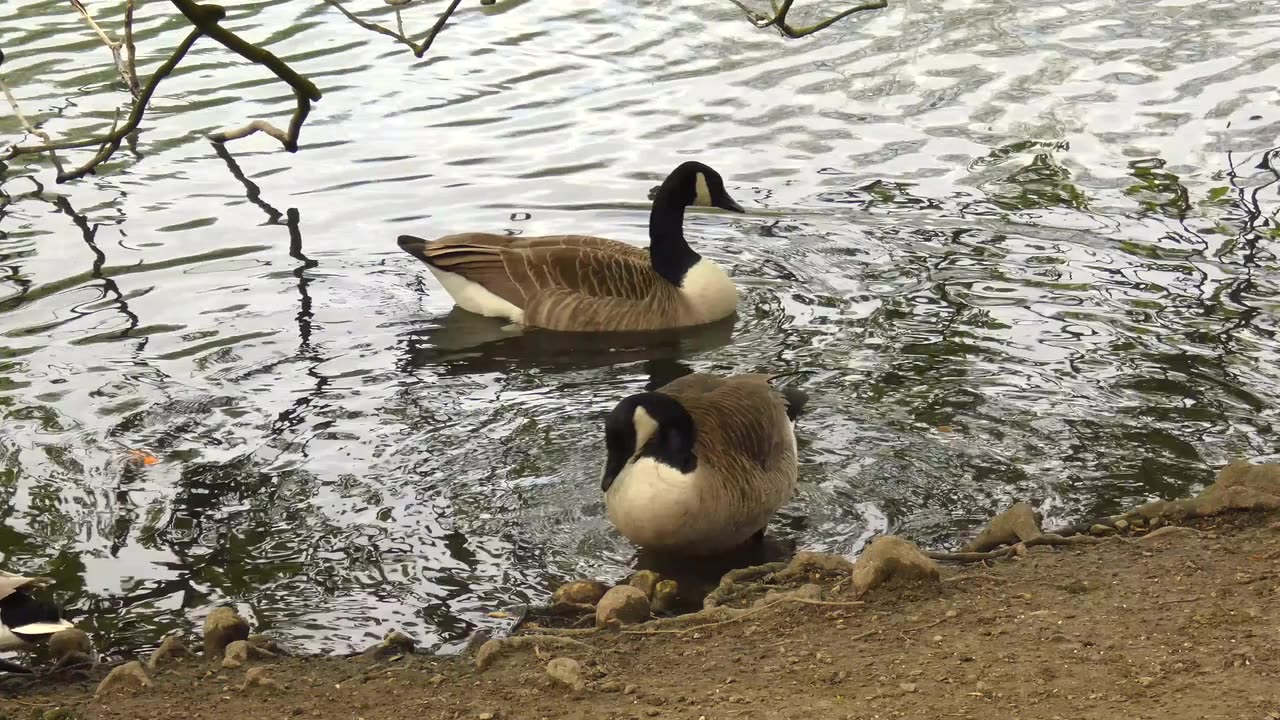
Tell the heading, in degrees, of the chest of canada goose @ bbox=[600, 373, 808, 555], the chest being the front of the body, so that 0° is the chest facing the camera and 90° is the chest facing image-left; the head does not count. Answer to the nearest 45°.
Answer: approximately 45°

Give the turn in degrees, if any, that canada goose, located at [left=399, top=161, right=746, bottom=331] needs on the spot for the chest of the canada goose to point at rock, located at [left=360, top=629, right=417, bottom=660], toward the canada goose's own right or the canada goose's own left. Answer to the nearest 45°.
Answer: approximately 90° to the canada goose's own right

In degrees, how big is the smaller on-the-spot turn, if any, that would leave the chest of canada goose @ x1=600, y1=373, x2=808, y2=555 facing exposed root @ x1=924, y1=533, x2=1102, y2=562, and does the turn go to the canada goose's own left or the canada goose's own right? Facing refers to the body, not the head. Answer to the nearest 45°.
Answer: approximately 135° to the canada goose's own left

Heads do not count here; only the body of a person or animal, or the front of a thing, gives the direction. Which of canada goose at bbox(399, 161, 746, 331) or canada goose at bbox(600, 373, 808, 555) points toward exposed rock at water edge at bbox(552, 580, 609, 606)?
canada goose at bbox(600, 373, 808, 555)

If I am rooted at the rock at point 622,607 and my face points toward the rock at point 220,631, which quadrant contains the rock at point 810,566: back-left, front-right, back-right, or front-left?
back-right

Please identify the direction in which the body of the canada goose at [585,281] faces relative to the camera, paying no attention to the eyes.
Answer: to the viewer's right

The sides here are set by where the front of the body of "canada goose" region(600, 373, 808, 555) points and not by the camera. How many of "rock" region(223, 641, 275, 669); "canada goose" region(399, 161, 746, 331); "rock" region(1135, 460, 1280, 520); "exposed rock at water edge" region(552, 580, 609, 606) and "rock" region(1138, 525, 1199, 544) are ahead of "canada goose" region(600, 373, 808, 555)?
2
